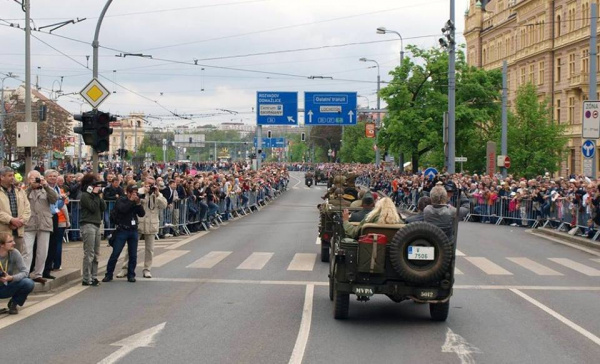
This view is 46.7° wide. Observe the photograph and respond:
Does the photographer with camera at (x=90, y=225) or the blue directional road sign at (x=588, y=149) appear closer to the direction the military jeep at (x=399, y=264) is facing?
the blue directional road sign

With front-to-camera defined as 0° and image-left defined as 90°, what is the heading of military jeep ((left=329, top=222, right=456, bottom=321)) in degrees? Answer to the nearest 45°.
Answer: approximately 180°

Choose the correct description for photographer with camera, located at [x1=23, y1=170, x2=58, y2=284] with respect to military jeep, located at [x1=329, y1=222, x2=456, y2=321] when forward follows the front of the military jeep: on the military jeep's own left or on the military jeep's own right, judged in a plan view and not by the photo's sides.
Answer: on the military jeep's own left
